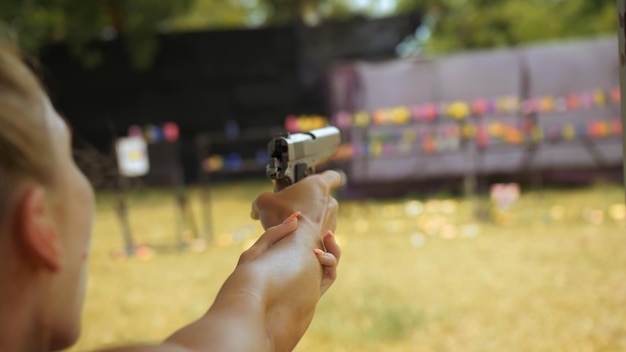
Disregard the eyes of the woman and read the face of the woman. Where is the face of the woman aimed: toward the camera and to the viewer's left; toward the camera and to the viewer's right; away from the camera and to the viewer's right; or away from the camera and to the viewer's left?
away from the camera and to the viewer's right

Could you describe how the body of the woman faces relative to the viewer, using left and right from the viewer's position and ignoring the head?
facing away from the viewer and to the right of the viewer
